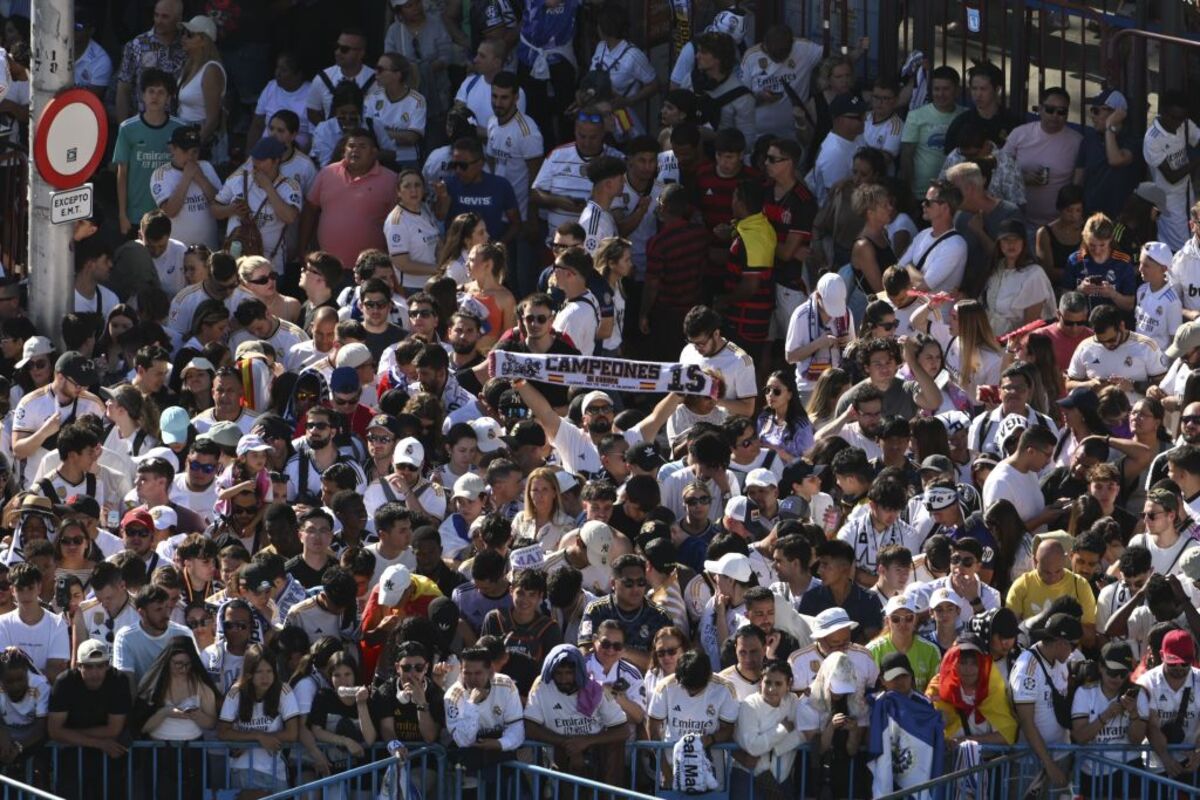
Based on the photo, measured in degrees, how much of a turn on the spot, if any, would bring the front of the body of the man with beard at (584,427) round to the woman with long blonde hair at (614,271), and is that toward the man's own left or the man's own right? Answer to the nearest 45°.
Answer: approximately 180°

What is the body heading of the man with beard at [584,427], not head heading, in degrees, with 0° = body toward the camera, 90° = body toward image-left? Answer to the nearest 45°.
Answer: approximately 0°

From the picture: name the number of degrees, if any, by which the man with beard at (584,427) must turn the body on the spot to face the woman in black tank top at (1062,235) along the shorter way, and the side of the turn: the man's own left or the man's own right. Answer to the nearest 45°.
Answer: approximately 135° to the man's own left

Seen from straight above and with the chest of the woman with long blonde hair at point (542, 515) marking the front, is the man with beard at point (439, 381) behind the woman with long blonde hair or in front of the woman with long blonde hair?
behind
